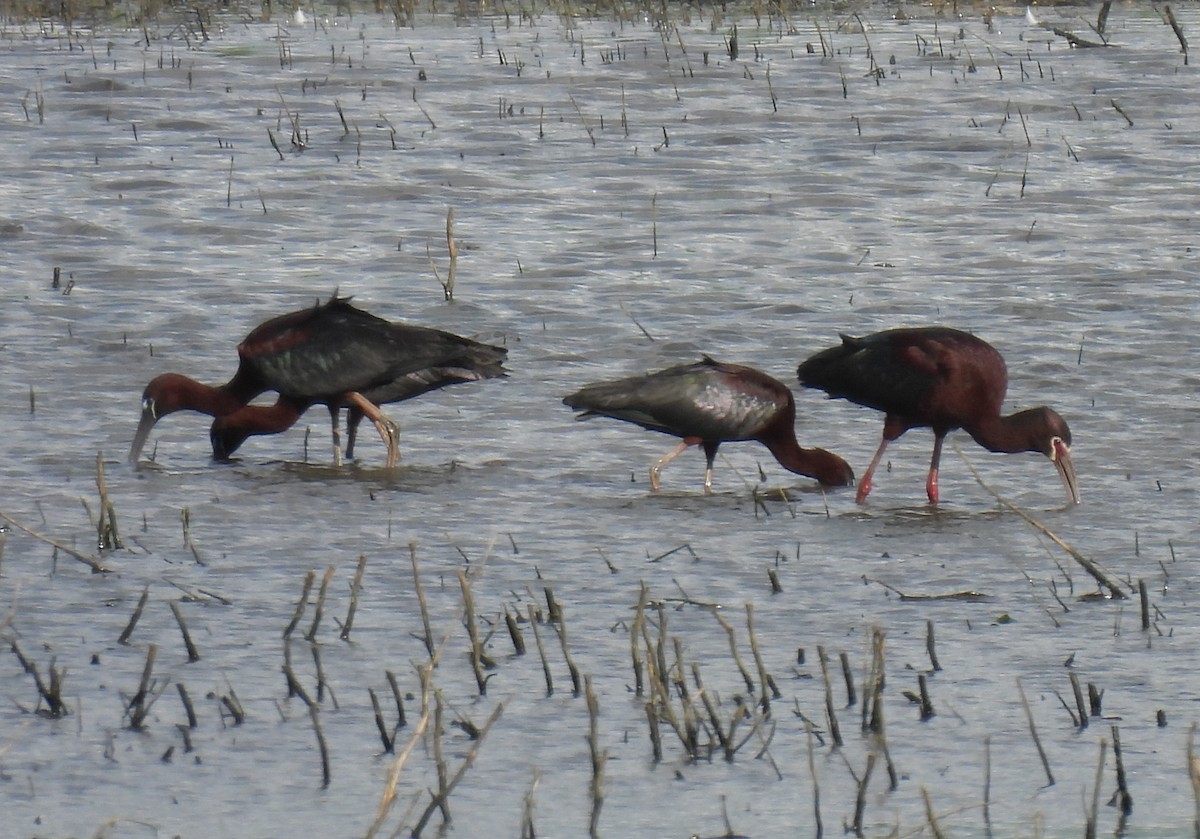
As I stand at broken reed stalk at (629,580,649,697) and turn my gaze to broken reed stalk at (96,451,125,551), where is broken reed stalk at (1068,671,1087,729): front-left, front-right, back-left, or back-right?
back-right

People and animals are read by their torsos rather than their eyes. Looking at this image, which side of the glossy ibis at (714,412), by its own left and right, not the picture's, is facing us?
right

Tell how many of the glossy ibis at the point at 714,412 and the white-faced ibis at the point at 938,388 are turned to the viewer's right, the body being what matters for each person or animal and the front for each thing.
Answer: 2

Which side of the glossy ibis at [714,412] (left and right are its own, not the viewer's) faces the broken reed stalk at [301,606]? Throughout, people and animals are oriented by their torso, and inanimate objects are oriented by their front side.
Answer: right

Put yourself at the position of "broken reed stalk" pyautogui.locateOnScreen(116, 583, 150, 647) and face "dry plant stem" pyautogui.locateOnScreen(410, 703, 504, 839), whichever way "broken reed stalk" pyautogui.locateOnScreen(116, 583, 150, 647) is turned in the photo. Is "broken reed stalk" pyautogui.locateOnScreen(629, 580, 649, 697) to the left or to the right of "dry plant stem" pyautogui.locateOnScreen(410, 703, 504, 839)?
left

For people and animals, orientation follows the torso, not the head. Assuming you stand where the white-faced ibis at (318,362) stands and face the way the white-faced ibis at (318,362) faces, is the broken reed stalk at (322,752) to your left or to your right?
on your left

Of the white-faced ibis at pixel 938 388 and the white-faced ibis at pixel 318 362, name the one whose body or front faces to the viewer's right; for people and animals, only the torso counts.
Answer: the white-faced ibis at pixel 938 388

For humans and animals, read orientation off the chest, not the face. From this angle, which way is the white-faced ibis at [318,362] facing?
to the viewer's left

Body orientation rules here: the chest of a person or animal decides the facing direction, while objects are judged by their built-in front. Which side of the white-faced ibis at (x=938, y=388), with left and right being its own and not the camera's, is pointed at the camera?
right

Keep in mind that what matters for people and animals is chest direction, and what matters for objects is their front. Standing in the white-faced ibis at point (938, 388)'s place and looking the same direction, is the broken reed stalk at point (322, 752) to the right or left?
on its right

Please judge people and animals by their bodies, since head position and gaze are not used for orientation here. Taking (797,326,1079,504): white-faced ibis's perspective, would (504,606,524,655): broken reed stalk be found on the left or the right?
on its right

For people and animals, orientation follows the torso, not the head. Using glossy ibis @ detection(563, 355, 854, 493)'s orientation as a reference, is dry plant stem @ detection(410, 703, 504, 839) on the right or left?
on its right

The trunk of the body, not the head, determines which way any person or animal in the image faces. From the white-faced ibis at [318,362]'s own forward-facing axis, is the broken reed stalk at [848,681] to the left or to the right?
on its left

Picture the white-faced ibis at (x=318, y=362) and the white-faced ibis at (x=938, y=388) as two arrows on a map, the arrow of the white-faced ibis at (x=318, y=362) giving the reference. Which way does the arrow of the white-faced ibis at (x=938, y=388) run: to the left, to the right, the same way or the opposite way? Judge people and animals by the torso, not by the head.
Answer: the opposite way

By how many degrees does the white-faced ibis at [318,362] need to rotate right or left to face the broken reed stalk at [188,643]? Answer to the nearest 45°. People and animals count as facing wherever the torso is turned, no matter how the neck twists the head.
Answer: approximately 90° to its left

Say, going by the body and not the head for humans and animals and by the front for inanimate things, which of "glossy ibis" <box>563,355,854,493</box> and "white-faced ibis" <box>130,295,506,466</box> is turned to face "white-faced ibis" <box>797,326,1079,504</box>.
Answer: "glossy ibis" <box>563,355,854,493</box>

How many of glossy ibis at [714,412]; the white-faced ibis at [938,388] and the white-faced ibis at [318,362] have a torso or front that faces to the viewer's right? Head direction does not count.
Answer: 2
